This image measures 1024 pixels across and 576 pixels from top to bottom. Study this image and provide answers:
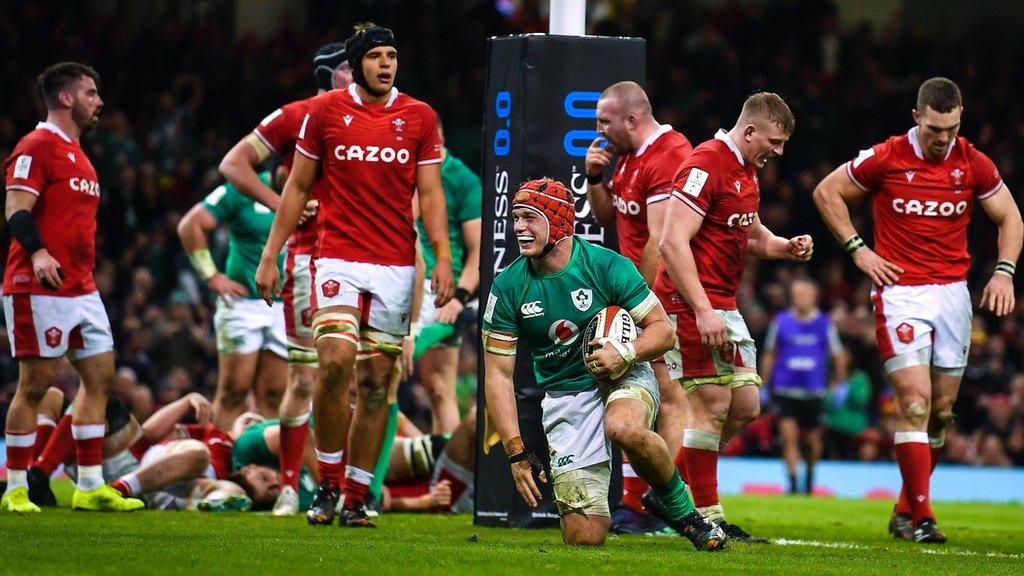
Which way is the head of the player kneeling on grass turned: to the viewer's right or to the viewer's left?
to the viewer's left

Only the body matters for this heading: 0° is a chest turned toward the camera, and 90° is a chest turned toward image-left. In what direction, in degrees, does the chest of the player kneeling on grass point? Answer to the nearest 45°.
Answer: approximately 0°
